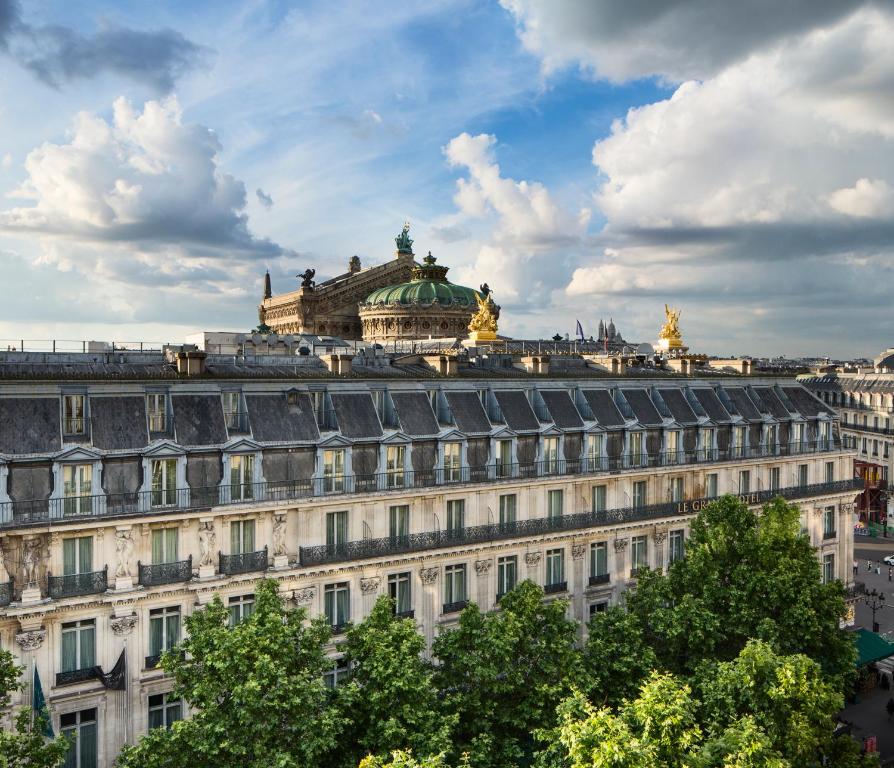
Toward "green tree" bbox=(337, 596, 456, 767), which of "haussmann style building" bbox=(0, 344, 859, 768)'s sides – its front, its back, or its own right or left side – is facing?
front

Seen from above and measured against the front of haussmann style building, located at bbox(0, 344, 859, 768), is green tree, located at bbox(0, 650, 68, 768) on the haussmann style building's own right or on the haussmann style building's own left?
on the haussmann style building's own right

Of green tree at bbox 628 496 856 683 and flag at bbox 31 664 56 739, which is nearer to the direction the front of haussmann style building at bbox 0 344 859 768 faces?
the green tree

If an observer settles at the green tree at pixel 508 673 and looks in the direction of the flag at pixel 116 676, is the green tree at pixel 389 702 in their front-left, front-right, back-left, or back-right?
front-left

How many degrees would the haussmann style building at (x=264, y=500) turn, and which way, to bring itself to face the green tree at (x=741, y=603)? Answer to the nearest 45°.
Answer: approximately 45° to its left

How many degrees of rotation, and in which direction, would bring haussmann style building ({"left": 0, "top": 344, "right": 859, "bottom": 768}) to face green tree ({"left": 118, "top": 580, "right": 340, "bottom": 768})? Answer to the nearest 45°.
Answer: approximately 45° to its right

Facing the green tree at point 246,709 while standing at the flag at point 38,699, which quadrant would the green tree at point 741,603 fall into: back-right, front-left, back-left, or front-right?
front-left

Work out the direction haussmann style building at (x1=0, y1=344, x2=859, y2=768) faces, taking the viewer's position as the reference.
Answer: facing the viewer and to the right of the viewer

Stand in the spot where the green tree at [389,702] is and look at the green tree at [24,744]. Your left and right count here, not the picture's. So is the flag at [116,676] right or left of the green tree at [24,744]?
right

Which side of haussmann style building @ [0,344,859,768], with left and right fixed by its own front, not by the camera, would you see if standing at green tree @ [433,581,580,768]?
front

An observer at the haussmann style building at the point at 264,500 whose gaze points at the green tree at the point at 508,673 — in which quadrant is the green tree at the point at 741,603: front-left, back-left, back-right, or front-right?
front-left

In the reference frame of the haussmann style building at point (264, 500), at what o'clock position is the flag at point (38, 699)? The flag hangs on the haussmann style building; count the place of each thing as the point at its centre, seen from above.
The flag is roughly at 3 o'clock from the haussmann style building.
